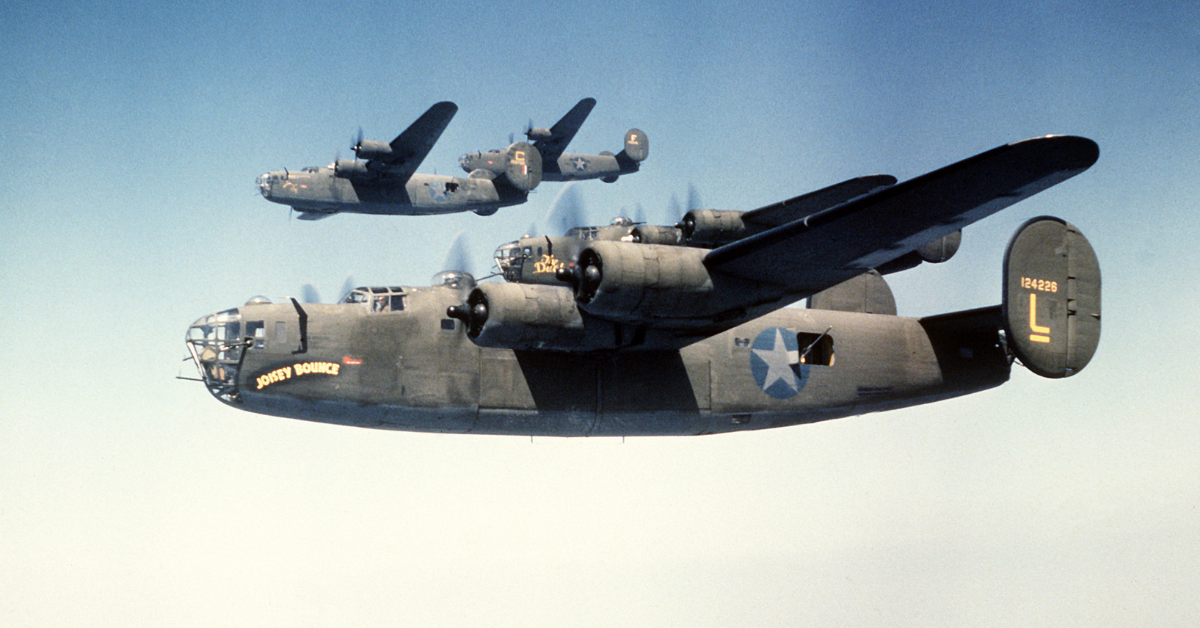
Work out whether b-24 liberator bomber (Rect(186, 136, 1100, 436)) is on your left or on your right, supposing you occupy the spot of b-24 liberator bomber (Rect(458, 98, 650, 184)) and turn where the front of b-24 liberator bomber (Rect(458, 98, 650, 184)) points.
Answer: on your left

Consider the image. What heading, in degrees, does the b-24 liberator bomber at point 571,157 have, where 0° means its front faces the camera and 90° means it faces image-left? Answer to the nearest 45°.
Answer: approximately 90°
